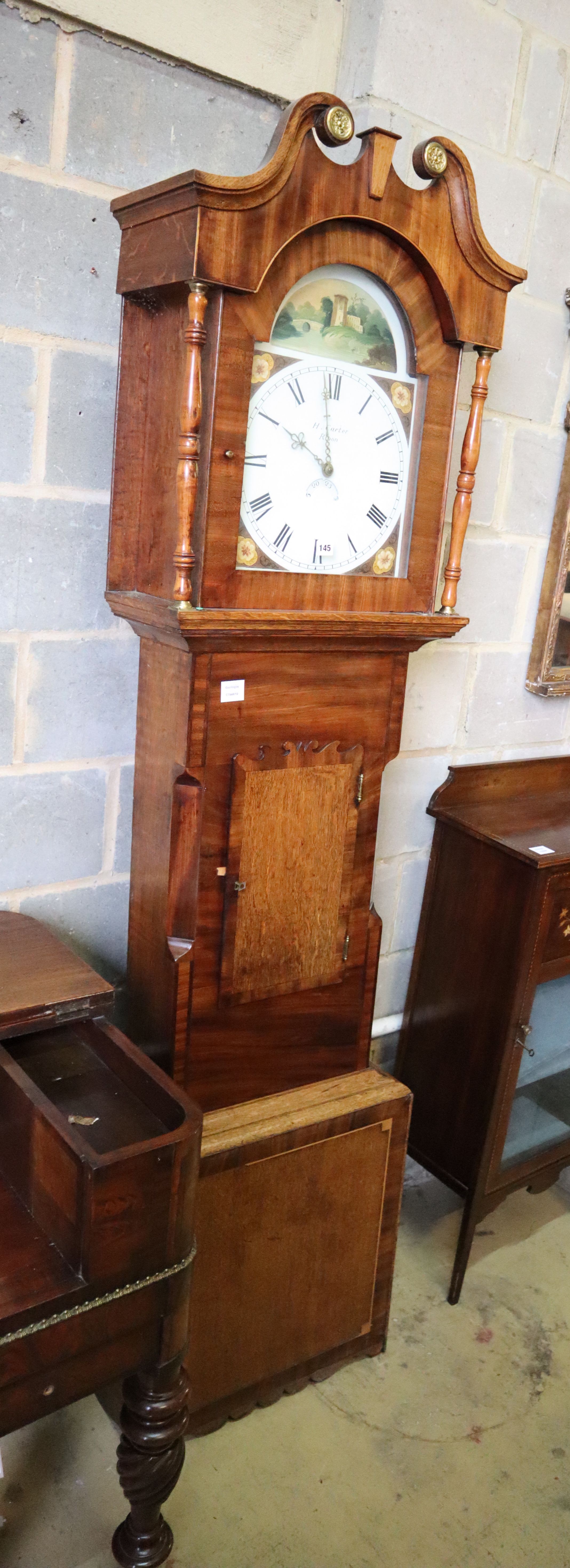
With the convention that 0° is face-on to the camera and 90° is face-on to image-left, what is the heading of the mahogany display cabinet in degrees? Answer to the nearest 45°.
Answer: approximately 315°

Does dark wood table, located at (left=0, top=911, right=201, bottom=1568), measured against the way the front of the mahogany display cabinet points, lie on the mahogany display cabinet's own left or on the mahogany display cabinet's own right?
on the mahogany display cabinet's own right

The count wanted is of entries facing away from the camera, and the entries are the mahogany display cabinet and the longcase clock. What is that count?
0

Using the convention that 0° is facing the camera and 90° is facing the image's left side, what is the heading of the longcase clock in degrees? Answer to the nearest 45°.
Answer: approximately 315°

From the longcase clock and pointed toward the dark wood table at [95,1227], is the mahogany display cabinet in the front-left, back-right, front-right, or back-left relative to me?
back-left
